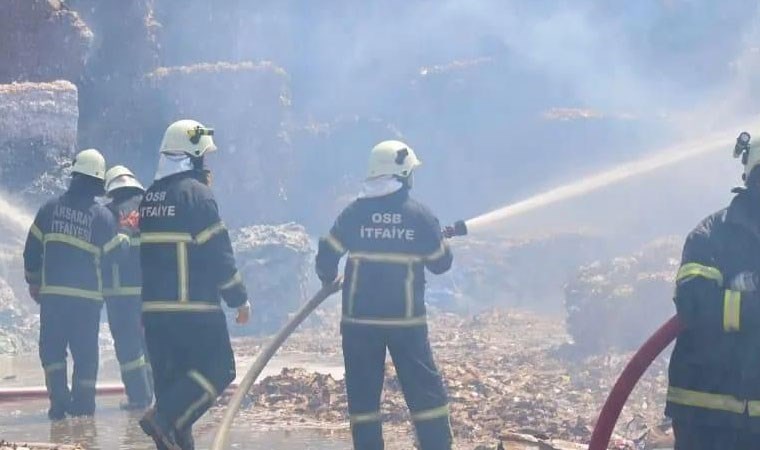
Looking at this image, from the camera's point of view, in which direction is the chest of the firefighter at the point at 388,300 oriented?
away from the camera

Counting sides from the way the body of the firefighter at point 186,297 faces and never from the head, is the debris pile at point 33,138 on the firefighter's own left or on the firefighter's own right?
on the firefighter's own left

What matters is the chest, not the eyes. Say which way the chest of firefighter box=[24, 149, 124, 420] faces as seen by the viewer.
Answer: away from the camera

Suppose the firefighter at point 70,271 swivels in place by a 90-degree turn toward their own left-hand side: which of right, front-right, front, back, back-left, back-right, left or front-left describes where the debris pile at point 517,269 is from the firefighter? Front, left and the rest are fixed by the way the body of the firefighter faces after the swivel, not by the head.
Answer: back-right

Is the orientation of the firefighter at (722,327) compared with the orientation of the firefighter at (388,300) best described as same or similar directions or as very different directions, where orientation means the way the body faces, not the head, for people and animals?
very different directions

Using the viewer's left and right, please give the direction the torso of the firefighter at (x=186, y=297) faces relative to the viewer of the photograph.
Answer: facing away from the viewer and to the right of the viewer

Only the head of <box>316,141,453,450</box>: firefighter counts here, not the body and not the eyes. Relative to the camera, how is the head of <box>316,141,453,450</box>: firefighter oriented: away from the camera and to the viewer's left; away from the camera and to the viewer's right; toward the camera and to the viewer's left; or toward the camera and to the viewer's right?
away from the camera and to the viewer's right

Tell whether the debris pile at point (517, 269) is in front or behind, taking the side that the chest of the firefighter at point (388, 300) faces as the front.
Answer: in front

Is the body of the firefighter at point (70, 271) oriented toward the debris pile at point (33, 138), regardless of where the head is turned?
yes

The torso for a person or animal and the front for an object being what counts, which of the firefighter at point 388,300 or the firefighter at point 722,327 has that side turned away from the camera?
the firefighter at point 388,300

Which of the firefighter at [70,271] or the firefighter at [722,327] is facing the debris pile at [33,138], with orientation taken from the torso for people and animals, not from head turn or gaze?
the firefighter at [70,271]

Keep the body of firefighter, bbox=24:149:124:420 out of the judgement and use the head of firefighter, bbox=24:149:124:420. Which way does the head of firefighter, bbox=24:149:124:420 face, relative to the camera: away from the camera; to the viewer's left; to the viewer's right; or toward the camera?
away from the camera
